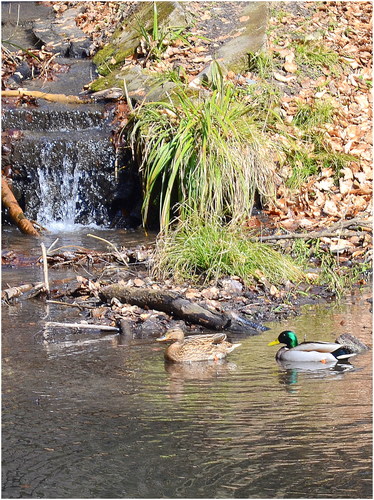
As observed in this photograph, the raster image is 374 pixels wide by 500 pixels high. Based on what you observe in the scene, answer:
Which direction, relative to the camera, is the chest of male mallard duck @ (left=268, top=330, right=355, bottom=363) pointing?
to the viewer's left

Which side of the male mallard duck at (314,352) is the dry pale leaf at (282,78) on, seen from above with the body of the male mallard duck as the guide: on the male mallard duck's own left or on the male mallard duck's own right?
on the male mallard duck's own right

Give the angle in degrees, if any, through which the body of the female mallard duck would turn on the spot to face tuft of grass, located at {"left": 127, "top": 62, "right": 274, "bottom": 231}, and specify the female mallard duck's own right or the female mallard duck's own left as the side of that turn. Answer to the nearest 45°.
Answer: approximately 90° to the female mallard duck's own right

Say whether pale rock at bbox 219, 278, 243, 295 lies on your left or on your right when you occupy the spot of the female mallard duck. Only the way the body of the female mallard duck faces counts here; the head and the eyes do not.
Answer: on your right

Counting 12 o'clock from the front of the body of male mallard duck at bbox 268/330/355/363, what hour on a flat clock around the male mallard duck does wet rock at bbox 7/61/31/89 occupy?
The wet rock is roughly at 2 o'clock from the male mallard duck.

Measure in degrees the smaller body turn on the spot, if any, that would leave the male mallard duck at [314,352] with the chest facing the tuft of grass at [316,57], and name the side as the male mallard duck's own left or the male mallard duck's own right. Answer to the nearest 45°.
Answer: approximately 90° to the male mallard duck's own right

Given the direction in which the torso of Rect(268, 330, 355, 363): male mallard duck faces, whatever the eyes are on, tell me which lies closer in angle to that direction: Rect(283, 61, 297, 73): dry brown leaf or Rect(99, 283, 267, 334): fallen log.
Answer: the fallen log

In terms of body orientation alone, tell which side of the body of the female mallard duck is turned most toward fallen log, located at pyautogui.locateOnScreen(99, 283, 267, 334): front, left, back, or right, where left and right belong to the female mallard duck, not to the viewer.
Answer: right

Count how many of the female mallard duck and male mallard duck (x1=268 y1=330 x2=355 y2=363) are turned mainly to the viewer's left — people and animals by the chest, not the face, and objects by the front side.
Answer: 2

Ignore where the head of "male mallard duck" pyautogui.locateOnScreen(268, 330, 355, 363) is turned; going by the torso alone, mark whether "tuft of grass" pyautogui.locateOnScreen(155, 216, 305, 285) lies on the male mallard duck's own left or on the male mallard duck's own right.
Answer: on the male mallard duck's own right

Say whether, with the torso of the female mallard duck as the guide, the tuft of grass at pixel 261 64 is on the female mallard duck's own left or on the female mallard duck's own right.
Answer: on the female mallard duck's own right

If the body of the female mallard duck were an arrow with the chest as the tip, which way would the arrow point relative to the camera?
to the viewer's left

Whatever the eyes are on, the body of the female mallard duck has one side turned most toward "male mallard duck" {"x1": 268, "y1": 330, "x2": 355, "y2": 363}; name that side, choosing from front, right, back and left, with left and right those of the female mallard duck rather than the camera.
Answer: back

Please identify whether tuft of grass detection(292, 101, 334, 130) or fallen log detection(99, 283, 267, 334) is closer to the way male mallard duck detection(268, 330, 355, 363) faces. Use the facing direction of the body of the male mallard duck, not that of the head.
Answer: the fallen log

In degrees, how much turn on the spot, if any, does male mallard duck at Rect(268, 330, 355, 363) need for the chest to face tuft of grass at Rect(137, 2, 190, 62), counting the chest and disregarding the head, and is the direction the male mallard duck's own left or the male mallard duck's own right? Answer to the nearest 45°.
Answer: approximately 90° to the male mallard duck's own right
